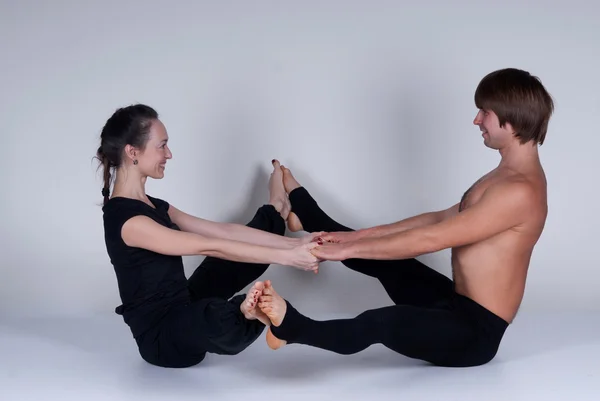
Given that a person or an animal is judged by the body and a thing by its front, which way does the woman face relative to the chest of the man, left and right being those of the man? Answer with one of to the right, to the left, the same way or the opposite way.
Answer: the opposite way

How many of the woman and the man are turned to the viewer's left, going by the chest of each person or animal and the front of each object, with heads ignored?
1

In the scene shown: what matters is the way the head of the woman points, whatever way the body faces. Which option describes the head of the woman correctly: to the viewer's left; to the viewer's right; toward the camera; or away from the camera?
to the viewer's right

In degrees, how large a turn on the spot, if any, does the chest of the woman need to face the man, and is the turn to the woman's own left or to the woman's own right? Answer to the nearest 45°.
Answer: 0° — they already face them

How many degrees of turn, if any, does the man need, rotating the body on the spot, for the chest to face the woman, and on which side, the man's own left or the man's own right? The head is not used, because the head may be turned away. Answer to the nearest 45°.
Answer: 0° — they already face them

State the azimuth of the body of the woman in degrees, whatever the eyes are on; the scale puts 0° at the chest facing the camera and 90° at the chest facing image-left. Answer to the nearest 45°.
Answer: approximately 270°

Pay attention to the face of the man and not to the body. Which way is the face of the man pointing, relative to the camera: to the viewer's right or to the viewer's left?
to the viewer's left

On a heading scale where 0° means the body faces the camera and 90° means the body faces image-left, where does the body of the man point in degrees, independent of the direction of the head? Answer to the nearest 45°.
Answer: approximately 90°
